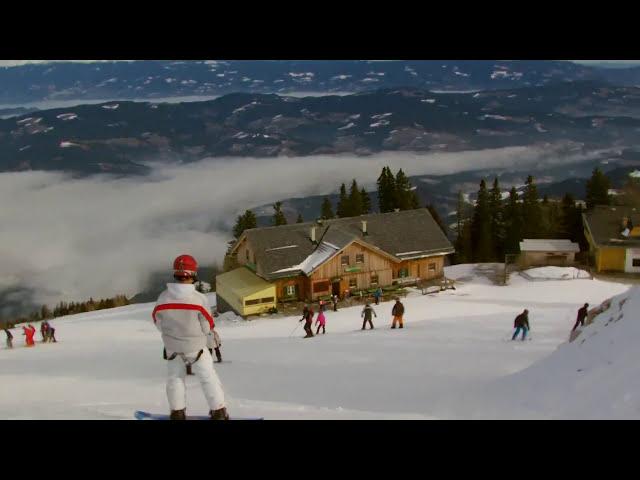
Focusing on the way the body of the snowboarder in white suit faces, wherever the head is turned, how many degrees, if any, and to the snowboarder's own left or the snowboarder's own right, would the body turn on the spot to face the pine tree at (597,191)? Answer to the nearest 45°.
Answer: approximately 45° to the snowboarder's own right

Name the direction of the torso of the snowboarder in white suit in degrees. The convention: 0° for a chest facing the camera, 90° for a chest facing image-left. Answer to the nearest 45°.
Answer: approximately 180°

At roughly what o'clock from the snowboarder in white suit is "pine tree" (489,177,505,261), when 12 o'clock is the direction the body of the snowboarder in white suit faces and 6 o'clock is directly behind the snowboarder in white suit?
The pine tree is roughly at 1 o'clock from the snowboarder in white suit.

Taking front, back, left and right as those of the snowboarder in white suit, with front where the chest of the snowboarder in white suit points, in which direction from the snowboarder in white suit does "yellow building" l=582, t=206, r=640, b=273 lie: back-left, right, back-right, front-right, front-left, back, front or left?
front-right

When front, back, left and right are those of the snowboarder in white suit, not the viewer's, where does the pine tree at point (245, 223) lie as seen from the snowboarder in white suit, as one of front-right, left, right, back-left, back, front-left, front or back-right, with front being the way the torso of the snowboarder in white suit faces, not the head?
front

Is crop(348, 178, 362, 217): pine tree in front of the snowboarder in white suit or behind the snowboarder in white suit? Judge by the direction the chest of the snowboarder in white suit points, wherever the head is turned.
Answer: in front

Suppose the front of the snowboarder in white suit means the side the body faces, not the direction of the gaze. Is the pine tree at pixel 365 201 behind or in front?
in front

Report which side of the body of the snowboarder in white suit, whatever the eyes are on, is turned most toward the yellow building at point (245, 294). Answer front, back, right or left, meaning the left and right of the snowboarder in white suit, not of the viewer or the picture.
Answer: front

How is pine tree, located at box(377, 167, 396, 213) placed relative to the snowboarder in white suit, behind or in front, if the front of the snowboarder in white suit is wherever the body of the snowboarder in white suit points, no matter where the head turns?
in front
